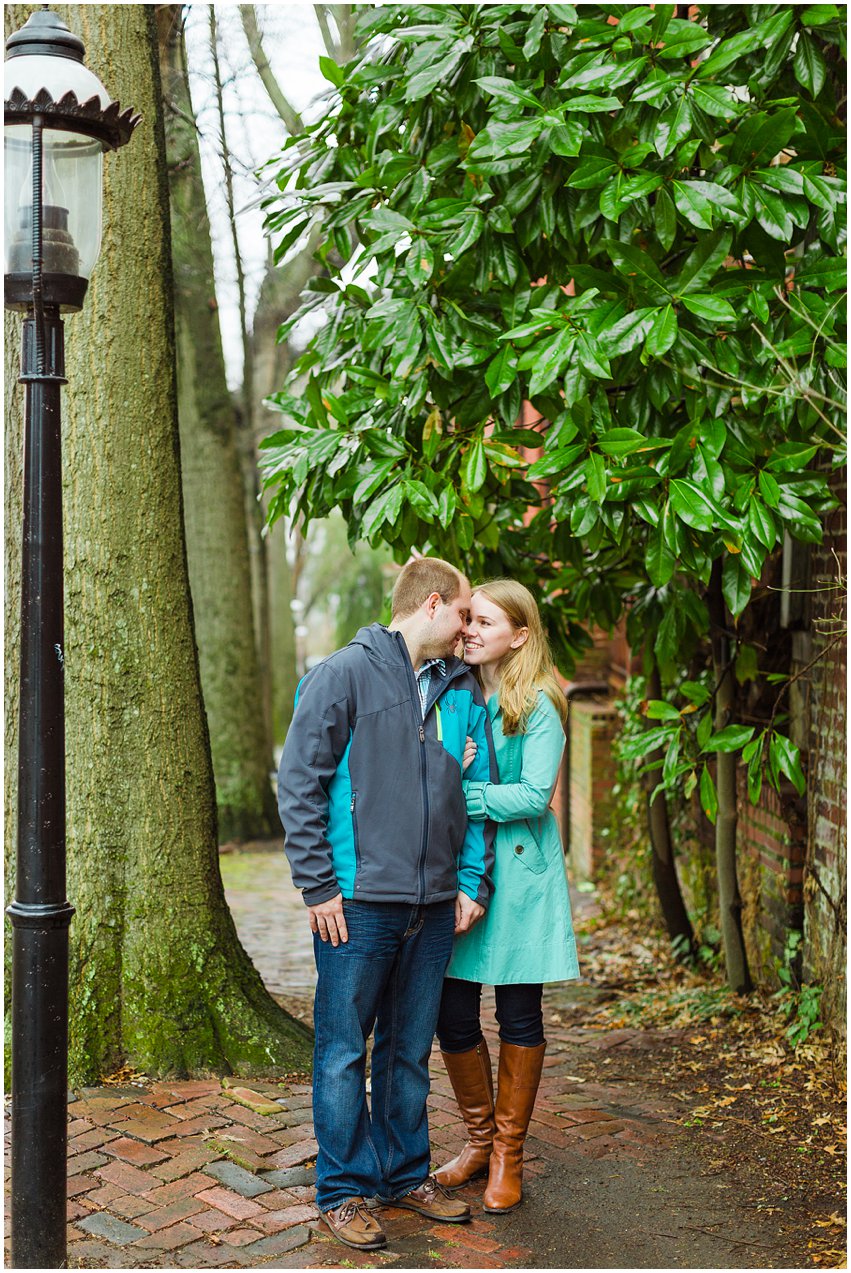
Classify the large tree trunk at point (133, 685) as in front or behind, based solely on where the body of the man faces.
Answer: behind

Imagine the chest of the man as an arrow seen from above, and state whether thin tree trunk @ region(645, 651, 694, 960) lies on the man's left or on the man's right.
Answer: on the man's left

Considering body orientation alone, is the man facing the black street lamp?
no

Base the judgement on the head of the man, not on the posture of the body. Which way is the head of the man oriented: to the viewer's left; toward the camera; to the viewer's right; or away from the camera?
to the viewer's right

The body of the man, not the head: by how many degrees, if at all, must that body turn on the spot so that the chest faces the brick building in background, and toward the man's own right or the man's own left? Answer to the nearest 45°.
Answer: approximately 90° to the man's own left

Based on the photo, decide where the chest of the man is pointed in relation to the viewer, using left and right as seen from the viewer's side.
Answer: facing the viewer and to the right of the viewer

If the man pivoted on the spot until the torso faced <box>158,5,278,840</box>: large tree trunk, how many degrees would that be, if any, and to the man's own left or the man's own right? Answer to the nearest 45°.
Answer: approximately 135° to the man's own left

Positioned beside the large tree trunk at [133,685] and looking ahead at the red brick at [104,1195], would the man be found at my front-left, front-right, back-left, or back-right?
front-left

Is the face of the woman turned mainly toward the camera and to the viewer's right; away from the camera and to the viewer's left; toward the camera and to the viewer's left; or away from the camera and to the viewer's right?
toward the camera and to the viewer's left

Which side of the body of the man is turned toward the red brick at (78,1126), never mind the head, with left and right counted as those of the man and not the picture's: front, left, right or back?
back
